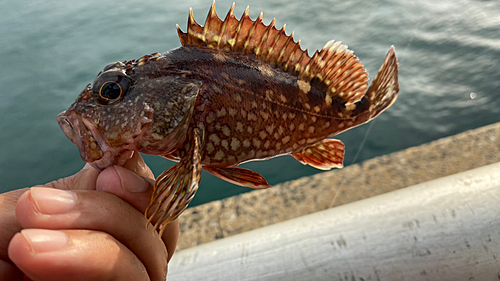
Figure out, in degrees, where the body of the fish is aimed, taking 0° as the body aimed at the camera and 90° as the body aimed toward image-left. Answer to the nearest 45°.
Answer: approximately 90°
